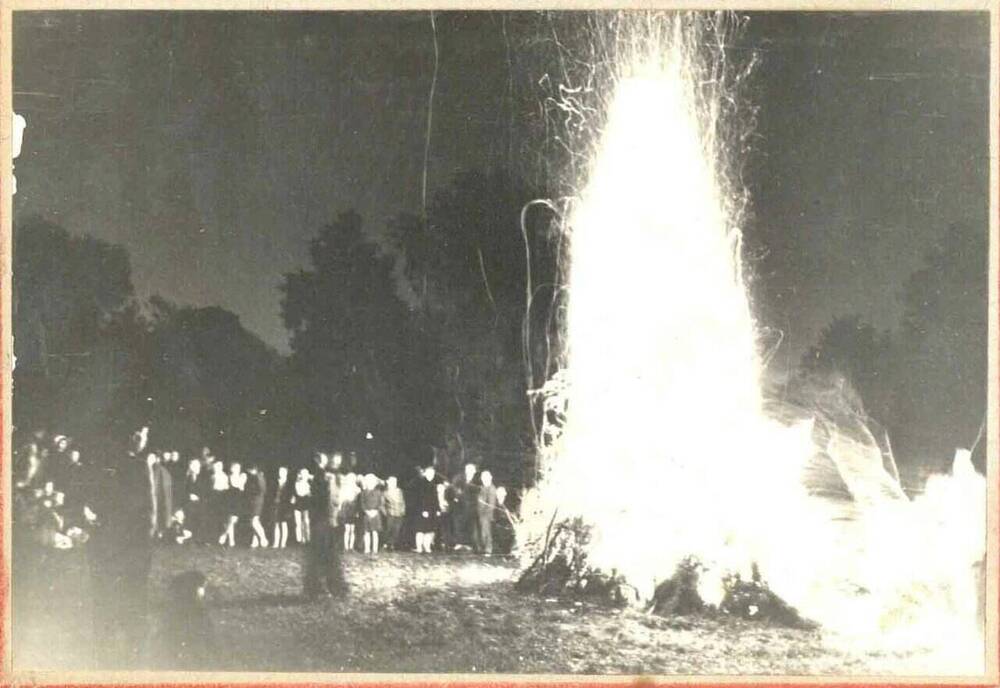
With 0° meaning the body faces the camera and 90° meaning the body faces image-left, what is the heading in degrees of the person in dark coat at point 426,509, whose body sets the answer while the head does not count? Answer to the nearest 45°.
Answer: approximately 315°

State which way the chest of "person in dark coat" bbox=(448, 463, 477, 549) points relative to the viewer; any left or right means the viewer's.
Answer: facing the viewer and to the right of the viewer

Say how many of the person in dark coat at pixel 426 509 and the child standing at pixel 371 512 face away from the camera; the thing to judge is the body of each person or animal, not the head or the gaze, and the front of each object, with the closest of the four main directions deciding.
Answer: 0

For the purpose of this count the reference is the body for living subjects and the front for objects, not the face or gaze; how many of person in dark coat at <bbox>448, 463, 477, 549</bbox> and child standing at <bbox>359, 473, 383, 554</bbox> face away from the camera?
0

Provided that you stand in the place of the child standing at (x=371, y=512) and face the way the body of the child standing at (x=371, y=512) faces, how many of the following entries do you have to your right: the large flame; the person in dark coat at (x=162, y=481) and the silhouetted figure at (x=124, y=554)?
2

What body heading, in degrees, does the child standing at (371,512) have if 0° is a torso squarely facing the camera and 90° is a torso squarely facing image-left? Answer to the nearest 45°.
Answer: approximately 0°

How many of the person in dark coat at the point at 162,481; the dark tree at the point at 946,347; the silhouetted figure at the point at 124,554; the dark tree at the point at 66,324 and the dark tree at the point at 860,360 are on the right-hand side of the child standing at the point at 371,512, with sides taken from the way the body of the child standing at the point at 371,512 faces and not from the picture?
3
